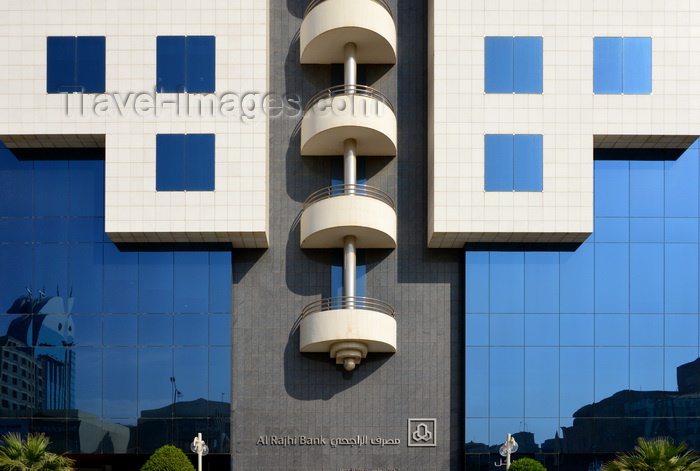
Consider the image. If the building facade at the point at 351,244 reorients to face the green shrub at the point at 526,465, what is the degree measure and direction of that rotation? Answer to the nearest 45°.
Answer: approximately 45° to its left

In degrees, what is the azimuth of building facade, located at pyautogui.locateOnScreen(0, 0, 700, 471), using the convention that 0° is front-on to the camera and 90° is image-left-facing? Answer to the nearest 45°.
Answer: approximately 0°
